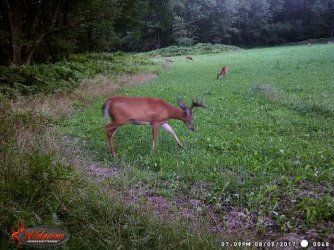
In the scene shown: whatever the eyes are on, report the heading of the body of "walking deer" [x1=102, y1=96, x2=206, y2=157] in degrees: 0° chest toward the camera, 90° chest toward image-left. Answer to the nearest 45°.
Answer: approximately 270°

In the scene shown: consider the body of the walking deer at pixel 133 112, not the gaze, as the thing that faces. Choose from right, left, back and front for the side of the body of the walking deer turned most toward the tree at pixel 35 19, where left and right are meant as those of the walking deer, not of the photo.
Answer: left
